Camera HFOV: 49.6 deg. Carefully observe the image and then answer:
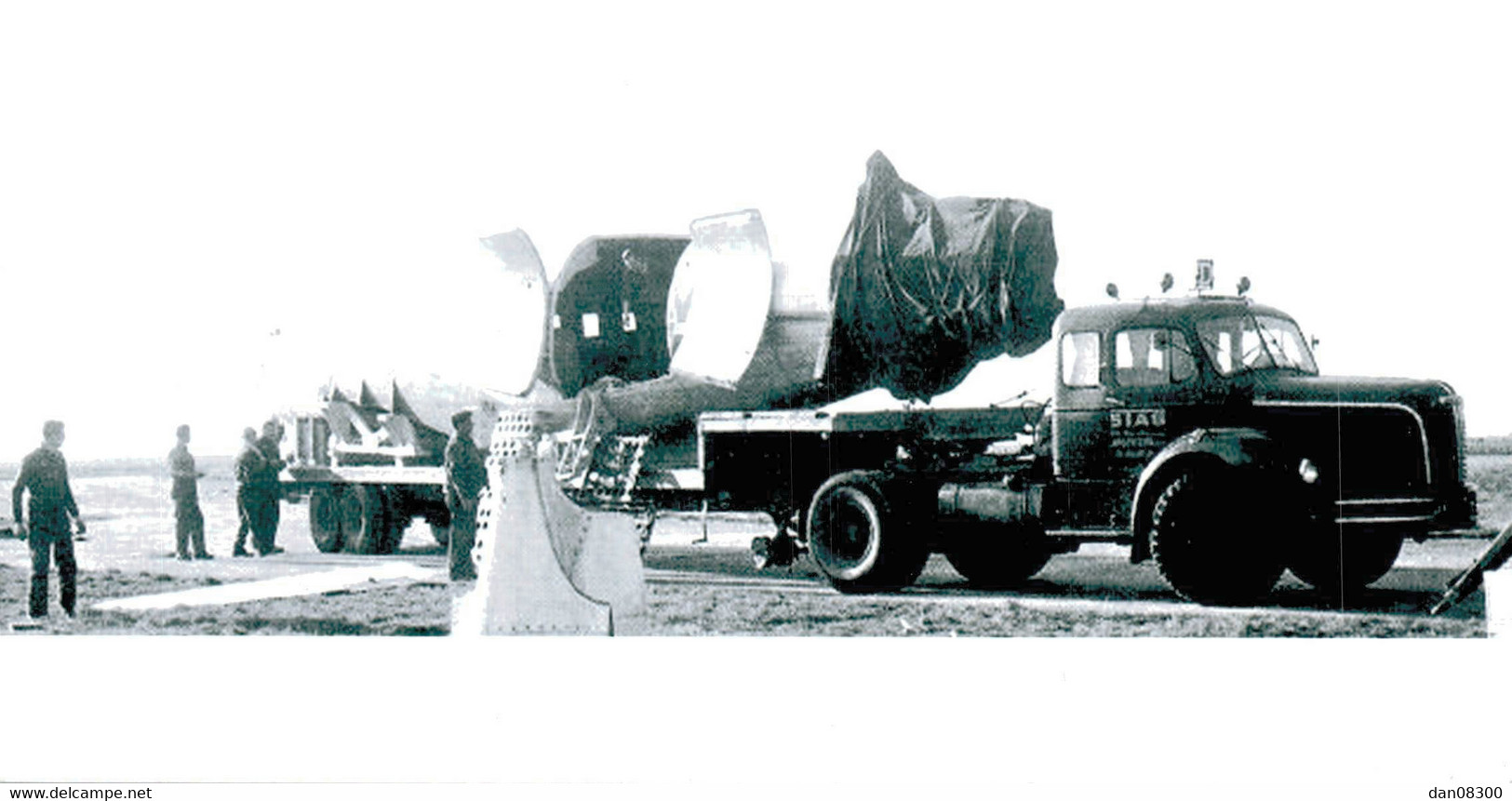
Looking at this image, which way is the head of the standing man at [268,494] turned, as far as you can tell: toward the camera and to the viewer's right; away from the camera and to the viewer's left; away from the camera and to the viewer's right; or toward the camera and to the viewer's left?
toward the camera and to the viewer's left

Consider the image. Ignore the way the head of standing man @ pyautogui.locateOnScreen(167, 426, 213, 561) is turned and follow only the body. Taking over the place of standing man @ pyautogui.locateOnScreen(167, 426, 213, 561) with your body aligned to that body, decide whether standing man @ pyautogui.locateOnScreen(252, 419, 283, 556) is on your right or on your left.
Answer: on your left

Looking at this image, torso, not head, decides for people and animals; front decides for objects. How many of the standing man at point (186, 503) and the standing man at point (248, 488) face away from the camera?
0

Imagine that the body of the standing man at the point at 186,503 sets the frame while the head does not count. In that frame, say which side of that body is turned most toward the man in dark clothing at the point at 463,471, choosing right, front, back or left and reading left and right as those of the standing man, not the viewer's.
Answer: front

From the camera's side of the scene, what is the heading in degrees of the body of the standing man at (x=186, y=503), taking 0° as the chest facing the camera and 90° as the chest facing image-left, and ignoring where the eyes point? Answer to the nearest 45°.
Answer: approximately 315°

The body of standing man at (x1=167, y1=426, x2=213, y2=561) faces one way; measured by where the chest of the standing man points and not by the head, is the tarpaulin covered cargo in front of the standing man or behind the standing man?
in front
